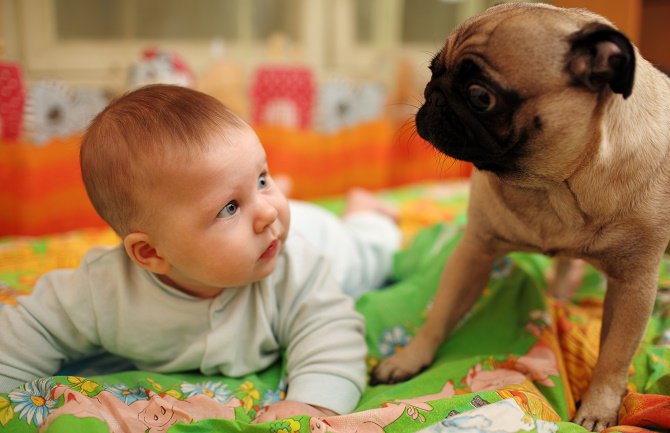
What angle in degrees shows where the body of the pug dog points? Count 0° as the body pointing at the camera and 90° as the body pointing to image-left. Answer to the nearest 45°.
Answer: approximately 45°

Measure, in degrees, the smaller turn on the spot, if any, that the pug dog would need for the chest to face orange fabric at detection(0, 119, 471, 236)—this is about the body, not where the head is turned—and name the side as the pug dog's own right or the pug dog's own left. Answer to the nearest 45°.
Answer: approximately 90° to the pug dog's own right

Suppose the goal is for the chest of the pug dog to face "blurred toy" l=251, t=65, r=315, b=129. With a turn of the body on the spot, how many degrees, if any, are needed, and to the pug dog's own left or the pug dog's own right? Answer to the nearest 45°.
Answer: approximately 90° to the pug dog's own right

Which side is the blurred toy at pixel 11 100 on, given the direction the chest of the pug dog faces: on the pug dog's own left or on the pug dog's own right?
on the pug dog's own right
